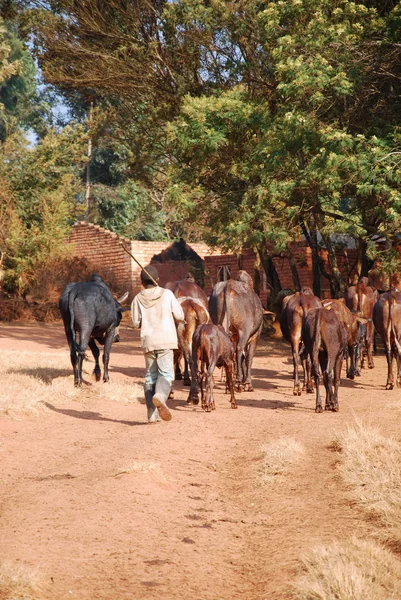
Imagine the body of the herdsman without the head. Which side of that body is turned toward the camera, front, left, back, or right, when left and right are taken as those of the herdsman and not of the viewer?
back

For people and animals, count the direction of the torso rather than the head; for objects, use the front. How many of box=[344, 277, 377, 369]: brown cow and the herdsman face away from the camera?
2

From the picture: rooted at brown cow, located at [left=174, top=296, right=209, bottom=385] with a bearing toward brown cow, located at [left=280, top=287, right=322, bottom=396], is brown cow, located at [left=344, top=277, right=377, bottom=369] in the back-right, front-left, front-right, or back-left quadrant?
front-left

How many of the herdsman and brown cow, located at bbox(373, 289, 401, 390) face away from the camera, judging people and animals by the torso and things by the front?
2

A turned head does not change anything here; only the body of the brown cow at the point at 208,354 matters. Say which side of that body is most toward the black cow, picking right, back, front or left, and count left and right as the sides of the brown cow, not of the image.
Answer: left

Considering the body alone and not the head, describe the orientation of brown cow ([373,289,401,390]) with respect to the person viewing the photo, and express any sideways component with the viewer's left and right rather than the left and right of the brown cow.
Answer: facing away from the viewer

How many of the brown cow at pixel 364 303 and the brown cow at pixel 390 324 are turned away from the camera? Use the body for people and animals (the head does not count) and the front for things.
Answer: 2

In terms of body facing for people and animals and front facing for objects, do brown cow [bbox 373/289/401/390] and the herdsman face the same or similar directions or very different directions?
same or similar directions

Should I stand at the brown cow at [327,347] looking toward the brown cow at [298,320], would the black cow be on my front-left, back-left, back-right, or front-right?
front-left

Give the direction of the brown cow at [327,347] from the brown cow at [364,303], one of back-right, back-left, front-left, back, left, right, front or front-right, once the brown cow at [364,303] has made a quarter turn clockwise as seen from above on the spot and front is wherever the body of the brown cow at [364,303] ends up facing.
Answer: right

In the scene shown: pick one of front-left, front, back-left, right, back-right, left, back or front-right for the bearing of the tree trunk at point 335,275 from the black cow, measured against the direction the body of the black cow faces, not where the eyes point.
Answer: front

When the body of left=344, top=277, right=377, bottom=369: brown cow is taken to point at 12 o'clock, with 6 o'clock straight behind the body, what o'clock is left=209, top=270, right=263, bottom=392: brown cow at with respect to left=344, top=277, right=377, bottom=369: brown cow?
left=209, top=270, right=263, bottom=392: brown cow is roughly at 7 o'clock from left=344, top=277, right=377, bottom=369: brown cow.

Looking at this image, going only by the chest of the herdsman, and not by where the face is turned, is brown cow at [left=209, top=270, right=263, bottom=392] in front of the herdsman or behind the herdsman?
in front

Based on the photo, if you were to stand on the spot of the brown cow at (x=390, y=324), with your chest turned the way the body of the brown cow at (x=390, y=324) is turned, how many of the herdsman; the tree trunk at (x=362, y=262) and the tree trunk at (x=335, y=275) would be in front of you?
2

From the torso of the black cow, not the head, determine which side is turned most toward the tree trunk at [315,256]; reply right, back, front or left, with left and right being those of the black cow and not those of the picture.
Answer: front

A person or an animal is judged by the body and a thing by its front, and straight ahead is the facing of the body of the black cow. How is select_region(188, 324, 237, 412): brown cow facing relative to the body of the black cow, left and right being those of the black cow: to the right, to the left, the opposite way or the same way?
the same way
